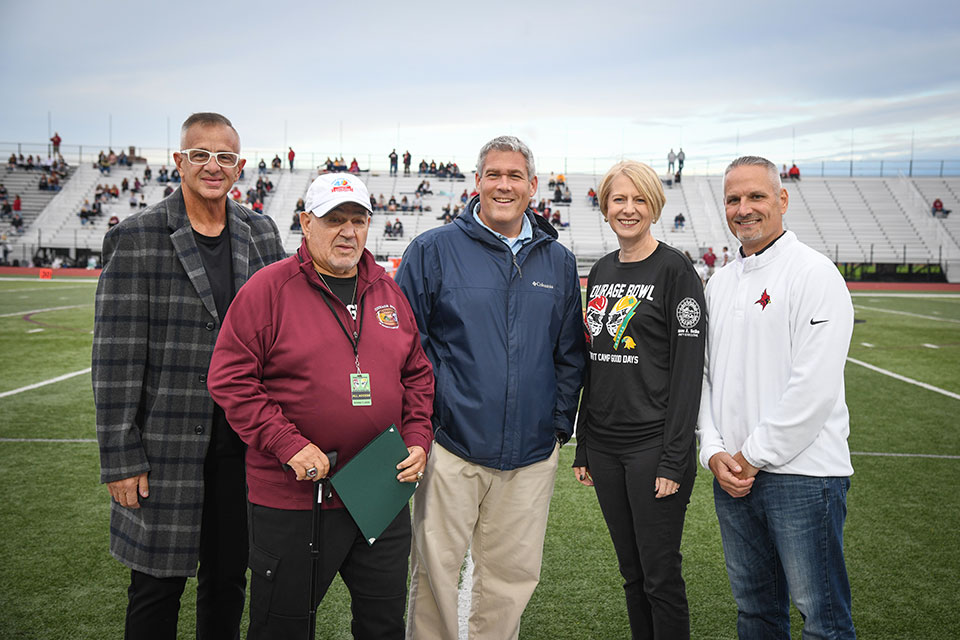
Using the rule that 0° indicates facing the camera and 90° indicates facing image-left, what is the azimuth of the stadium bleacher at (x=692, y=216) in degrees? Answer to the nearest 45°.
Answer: approximately 0°

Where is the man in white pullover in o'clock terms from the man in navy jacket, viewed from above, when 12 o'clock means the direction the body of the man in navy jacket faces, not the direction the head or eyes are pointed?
The man in white pullover is roughly at 10 o'clock from the man in navy jacket.

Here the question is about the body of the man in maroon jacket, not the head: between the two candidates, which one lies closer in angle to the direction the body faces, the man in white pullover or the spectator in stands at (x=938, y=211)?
the man in white pullover

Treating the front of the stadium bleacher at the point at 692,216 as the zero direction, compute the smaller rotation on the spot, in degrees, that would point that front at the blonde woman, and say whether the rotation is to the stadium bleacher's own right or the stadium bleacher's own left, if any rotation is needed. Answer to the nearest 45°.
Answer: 0° — it already faces them

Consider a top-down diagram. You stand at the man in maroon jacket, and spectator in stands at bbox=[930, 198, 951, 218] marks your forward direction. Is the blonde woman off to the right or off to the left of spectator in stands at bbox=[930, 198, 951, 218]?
right

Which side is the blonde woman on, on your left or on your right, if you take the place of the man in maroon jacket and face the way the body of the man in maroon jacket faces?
on your left

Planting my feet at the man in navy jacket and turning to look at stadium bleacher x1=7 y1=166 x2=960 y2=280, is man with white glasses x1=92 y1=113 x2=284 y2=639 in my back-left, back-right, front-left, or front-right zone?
back-left

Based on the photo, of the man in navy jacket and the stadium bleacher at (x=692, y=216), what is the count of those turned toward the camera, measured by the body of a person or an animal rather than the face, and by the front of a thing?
2

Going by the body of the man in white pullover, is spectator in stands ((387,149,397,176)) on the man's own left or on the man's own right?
on the man's own right

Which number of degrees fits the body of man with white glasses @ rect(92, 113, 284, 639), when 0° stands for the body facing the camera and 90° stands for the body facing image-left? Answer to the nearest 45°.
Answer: approximately 315°

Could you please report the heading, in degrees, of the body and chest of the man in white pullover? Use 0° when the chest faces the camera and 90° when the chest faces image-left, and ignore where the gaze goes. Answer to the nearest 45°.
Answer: approximately 45°

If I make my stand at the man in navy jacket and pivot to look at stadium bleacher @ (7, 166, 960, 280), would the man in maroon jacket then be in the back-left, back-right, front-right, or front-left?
back-left
